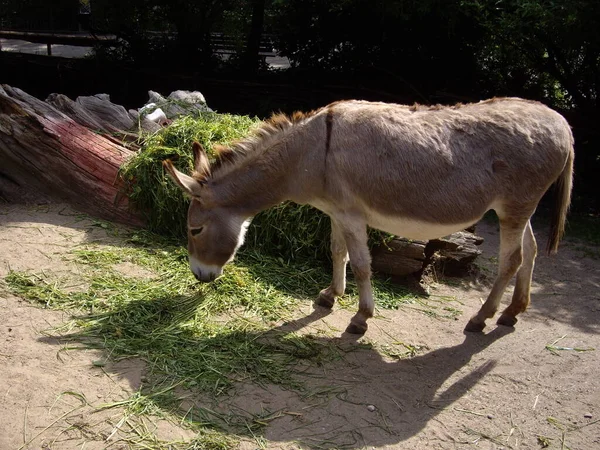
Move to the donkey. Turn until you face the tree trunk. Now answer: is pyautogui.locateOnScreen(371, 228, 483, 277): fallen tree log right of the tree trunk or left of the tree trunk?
right

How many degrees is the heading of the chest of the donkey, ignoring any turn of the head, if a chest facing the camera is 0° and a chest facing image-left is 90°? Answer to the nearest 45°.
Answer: approximately 90°

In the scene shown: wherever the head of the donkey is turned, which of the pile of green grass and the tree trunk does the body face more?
the pile of green grass

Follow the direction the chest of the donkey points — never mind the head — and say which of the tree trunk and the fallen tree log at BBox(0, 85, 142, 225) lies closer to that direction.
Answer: the fallen tree log

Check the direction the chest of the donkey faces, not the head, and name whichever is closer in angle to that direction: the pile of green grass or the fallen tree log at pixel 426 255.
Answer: the pile of green grass

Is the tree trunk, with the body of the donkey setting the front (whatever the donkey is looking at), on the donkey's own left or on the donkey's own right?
on the donkey's own right

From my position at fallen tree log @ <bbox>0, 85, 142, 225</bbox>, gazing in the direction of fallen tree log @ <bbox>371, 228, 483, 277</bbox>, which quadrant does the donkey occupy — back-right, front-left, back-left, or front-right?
front-right

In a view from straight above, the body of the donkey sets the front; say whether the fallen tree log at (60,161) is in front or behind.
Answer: in front

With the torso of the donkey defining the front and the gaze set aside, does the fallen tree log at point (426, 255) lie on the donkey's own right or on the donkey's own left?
on the donkey's own right
